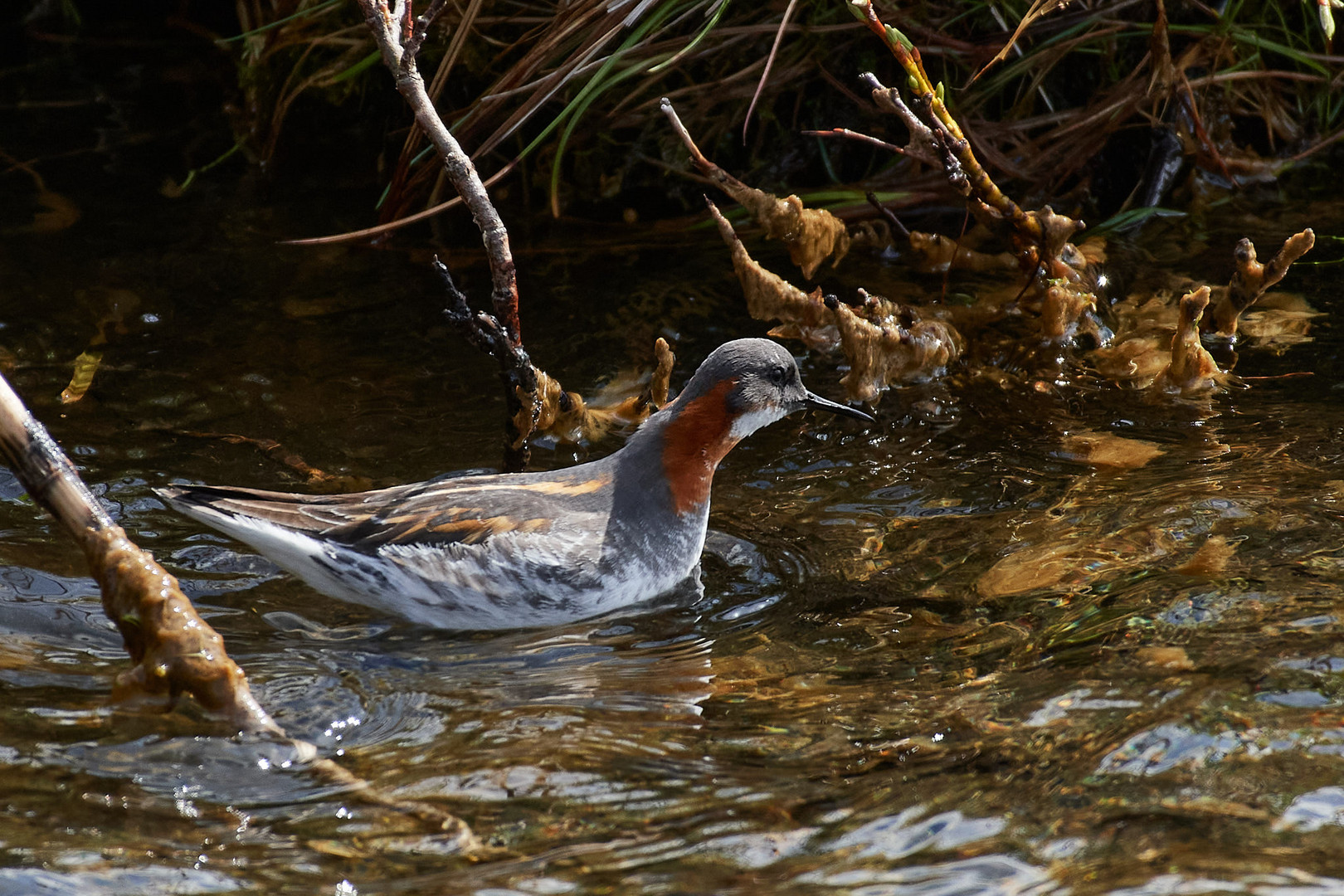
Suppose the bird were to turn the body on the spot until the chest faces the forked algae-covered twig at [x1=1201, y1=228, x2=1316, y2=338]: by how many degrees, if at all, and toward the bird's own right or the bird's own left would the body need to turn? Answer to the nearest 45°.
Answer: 0° — it already faces it

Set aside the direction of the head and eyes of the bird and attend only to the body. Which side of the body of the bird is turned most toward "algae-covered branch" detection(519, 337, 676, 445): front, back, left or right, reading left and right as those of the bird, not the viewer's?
left

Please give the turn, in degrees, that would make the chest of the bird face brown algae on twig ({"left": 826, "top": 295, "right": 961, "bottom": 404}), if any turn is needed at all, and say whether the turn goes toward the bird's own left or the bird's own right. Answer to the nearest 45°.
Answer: approximately 45° to the bird's own left

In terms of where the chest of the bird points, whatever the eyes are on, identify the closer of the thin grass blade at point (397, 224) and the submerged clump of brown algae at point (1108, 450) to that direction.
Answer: the submerged clump of brown algae

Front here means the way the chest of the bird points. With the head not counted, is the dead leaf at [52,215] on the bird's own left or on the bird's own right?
on the bird's own left

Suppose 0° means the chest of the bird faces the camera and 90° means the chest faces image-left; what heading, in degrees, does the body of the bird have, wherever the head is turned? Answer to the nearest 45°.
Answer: approximately 270°

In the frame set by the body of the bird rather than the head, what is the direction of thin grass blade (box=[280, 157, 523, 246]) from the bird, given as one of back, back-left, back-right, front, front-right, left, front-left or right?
left

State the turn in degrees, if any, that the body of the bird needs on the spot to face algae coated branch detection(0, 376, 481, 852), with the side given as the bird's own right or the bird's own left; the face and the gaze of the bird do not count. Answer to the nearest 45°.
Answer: approximately 135° to the bird's own right

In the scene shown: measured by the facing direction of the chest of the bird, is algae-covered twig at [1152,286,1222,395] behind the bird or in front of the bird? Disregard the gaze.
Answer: in front

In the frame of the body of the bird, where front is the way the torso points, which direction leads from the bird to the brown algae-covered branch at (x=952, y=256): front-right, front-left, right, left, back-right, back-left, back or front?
front-left
